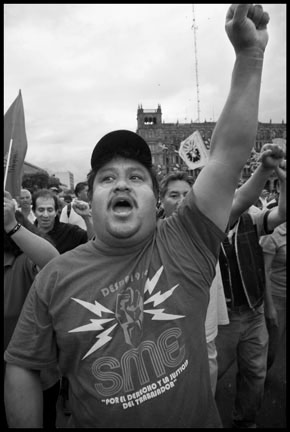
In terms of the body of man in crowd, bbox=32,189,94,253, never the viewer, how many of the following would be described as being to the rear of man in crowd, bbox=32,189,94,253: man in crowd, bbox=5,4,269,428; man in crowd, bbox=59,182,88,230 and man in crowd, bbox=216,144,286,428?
1

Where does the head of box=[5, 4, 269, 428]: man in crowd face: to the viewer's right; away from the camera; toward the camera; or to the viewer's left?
toward the camera

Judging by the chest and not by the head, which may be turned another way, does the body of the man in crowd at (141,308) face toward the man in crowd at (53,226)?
no

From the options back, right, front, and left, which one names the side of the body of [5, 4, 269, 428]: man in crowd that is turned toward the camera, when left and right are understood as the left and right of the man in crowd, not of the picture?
front

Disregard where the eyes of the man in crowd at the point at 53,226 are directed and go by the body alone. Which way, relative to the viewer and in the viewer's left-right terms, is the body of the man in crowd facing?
facing the viewer

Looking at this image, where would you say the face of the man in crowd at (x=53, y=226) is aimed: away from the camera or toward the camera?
toward the camera

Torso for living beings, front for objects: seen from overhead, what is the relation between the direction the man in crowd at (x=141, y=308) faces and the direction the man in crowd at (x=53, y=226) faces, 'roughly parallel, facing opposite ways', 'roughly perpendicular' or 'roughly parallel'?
roughly parallel

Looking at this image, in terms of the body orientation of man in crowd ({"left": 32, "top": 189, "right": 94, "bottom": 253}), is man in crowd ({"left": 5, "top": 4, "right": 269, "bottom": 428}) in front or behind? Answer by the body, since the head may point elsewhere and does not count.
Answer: in front

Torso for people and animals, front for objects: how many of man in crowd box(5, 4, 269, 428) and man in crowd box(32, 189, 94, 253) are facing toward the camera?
2

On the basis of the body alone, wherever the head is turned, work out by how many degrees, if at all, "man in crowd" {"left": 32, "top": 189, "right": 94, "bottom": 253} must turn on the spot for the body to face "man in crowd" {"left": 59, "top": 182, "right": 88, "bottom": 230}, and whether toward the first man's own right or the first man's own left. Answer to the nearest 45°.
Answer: approximately 180°

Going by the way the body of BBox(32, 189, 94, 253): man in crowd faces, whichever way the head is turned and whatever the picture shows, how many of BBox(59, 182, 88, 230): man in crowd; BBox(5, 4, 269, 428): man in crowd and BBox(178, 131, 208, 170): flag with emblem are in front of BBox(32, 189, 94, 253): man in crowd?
1

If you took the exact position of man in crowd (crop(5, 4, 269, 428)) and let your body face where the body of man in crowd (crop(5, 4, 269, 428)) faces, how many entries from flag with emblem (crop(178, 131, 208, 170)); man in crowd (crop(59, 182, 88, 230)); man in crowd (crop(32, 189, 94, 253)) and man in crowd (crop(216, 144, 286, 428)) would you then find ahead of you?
0

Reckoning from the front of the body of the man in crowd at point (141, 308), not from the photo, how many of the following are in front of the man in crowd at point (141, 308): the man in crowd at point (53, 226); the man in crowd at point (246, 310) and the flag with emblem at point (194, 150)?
0
